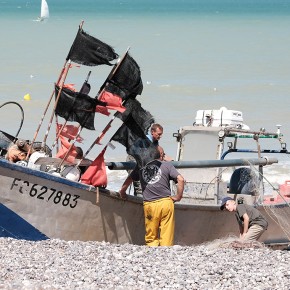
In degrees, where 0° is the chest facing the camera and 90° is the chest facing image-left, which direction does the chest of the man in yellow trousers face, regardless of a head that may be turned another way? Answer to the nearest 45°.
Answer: approximately 180°

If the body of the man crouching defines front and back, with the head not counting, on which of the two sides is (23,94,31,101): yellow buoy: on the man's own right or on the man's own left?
on the man's own right

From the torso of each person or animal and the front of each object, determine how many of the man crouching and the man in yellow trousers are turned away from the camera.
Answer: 1

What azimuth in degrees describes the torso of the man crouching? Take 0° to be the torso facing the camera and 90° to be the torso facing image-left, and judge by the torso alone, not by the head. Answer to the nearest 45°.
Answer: approximately 90°

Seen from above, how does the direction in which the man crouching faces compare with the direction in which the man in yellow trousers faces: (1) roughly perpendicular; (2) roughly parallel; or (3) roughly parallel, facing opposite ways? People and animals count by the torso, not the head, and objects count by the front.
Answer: roughly perpendicular
